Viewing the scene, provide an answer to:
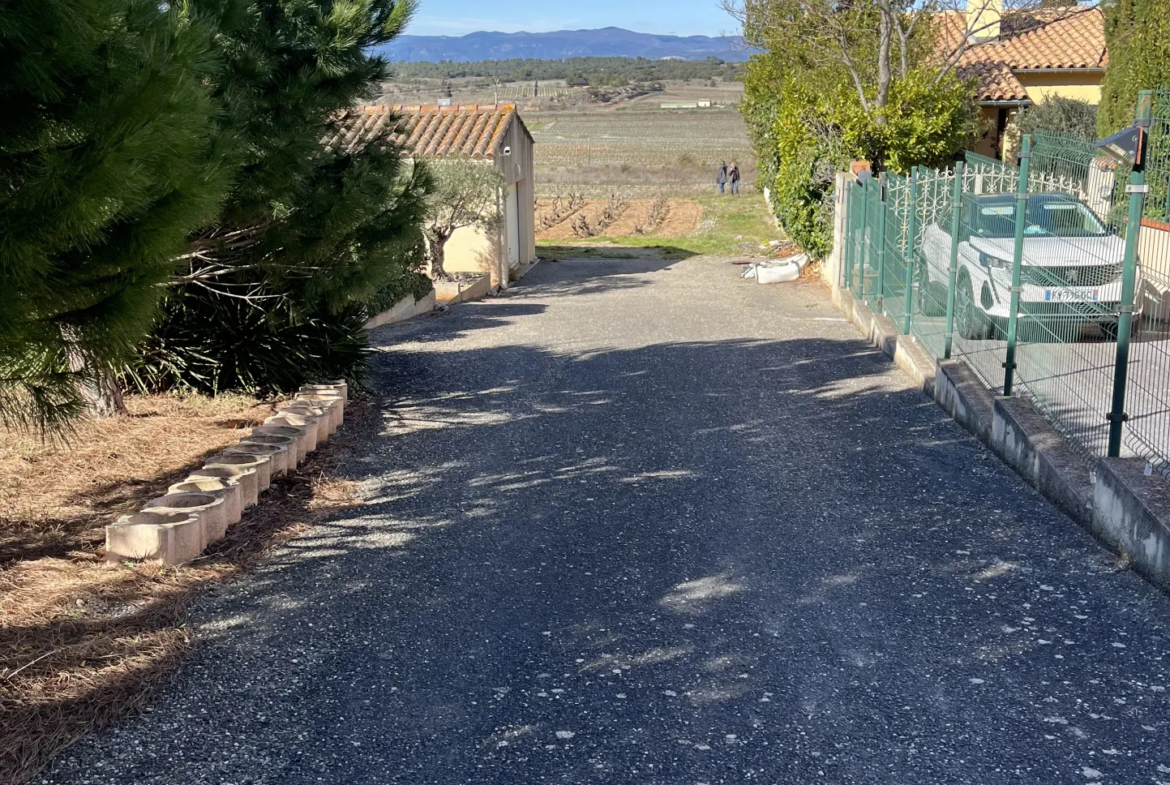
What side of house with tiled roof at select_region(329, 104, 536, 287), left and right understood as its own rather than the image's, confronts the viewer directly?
right

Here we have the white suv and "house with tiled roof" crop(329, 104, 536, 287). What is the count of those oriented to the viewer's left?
0

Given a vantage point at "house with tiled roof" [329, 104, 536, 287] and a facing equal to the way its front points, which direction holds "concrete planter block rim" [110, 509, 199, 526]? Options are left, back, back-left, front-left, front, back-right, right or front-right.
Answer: right

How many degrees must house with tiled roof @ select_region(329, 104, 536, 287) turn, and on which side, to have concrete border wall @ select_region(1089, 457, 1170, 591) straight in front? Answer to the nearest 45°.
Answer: approximately 90° to its right

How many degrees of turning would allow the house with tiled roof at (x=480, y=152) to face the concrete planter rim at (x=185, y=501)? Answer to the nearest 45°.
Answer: approximately 90° to its right

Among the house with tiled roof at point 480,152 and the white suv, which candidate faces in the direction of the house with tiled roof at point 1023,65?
the house with tiled roof at point 480,152

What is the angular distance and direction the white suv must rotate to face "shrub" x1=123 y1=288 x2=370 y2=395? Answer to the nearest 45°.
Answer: approximately 45° to its right

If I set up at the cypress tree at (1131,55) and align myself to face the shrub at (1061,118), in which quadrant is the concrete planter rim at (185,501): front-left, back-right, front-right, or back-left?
back-left

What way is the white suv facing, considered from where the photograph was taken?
facing the viewer and to the right of the viewer

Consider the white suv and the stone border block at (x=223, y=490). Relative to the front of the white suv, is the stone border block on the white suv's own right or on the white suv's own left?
on the white suv's own right

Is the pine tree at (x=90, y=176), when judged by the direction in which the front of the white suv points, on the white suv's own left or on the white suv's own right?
on the white suv's own right

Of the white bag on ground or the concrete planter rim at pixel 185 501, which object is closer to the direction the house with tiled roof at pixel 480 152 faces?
the white bag on ground

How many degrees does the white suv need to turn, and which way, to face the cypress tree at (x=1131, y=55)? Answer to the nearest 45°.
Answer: approximately 135° to its left

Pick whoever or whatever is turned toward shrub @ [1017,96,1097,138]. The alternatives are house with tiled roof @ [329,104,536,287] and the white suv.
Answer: the house with tiled roof

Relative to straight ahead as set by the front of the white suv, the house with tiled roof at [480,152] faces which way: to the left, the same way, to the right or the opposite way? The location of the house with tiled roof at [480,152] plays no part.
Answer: to the left
